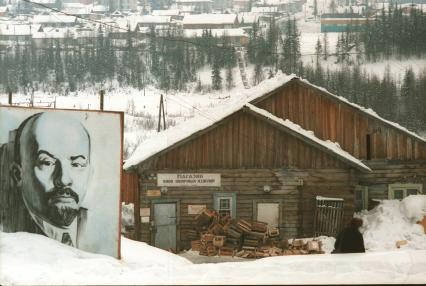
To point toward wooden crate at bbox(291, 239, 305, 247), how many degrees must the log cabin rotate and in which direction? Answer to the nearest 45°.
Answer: approximately 45° to its left

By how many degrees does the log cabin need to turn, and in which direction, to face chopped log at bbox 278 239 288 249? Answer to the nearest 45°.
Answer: approximately 45° to its left

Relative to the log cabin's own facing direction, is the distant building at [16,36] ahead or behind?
behind

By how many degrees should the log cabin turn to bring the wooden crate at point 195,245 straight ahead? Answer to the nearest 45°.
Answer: approximately 45° to its right

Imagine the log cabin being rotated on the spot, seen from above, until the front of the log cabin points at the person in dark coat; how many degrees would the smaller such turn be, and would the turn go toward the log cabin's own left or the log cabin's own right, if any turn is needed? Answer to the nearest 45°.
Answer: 0° — it already faces them

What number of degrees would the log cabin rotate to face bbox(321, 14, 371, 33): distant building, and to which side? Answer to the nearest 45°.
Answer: approximately 180°

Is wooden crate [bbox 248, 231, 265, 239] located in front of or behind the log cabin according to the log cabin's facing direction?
in front

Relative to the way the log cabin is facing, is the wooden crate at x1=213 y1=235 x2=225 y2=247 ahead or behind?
ahead

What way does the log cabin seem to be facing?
toward the camera
